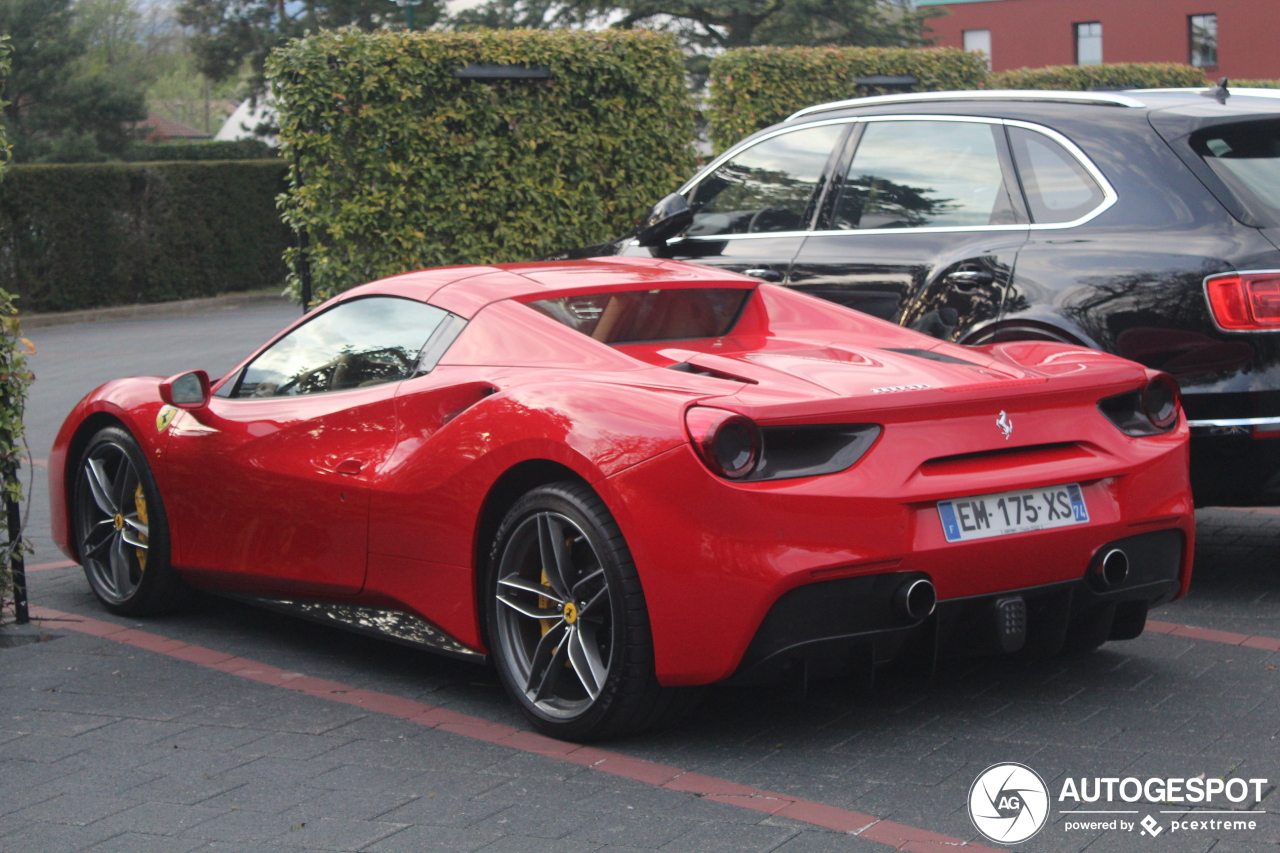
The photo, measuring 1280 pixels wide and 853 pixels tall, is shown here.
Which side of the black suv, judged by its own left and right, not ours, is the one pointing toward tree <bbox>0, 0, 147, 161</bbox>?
front

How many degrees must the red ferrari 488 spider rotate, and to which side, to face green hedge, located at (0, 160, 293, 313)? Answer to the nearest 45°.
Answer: approximately 45° to its right

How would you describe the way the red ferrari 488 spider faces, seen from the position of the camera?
facing away from the viewer and to the left of the viewer

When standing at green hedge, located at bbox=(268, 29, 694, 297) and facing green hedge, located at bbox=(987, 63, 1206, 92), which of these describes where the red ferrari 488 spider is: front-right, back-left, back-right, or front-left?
back-right

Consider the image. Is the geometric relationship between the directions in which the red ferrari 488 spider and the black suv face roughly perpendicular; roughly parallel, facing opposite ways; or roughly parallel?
roughly parallel

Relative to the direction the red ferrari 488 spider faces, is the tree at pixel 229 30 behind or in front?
in front

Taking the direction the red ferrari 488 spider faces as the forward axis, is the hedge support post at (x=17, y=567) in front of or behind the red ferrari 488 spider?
in front

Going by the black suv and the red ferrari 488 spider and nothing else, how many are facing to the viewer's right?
0

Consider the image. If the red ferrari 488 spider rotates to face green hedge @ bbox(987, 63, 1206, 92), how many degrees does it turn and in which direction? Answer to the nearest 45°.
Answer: approximately 45° to its right

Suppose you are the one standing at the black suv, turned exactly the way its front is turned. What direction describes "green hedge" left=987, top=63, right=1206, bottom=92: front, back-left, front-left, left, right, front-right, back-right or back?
front-right

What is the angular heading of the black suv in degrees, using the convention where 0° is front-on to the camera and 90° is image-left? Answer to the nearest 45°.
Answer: approximately 135°

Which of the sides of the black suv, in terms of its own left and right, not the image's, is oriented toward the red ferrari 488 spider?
left
